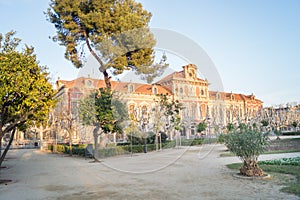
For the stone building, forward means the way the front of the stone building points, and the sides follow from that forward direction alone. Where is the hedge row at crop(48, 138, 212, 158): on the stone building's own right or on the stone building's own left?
on the stone building's own right

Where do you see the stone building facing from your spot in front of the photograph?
facing the viewer and to the right of the viewer

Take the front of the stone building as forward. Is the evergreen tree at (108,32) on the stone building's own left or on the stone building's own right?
on the stone building's own right
